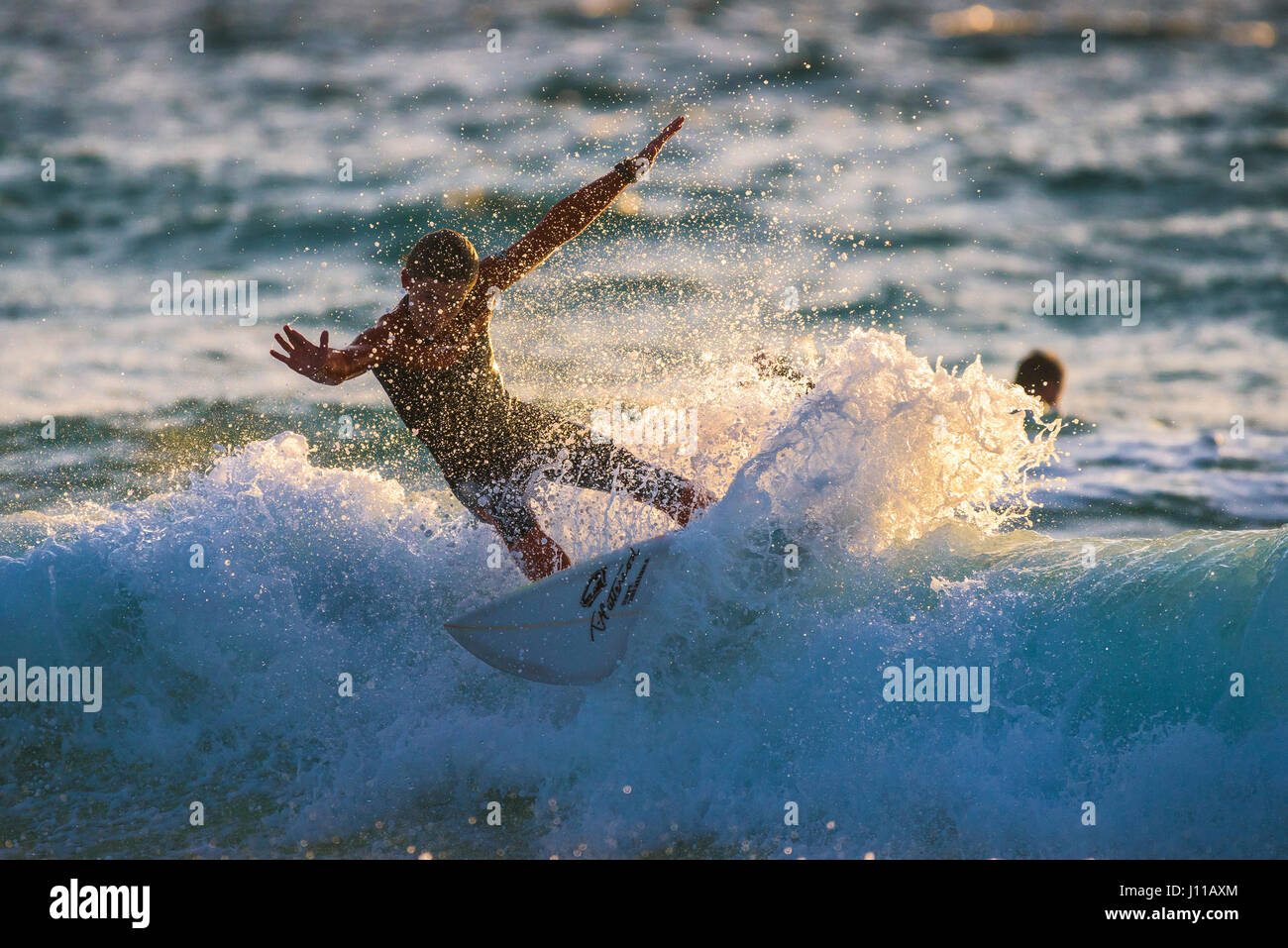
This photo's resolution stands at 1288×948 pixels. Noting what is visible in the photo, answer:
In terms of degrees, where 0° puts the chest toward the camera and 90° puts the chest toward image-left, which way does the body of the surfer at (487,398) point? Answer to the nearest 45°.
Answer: approximately 0°
